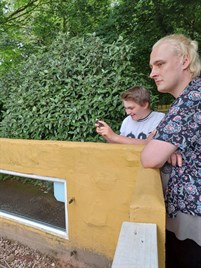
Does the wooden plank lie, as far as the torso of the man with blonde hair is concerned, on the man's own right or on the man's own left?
on the man's own left

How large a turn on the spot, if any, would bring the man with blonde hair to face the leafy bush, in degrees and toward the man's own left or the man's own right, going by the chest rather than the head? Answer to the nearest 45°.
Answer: approximately 45° to the man's own right

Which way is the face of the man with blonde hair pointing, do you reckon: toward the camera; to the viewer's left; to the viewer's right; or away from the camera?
to the viewer's left

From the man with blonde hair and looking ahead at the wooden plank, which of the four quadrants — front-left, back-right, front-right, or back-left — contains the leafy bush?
back-right

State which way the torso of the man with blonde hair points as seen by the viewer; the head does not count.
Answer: to the viewer's left
